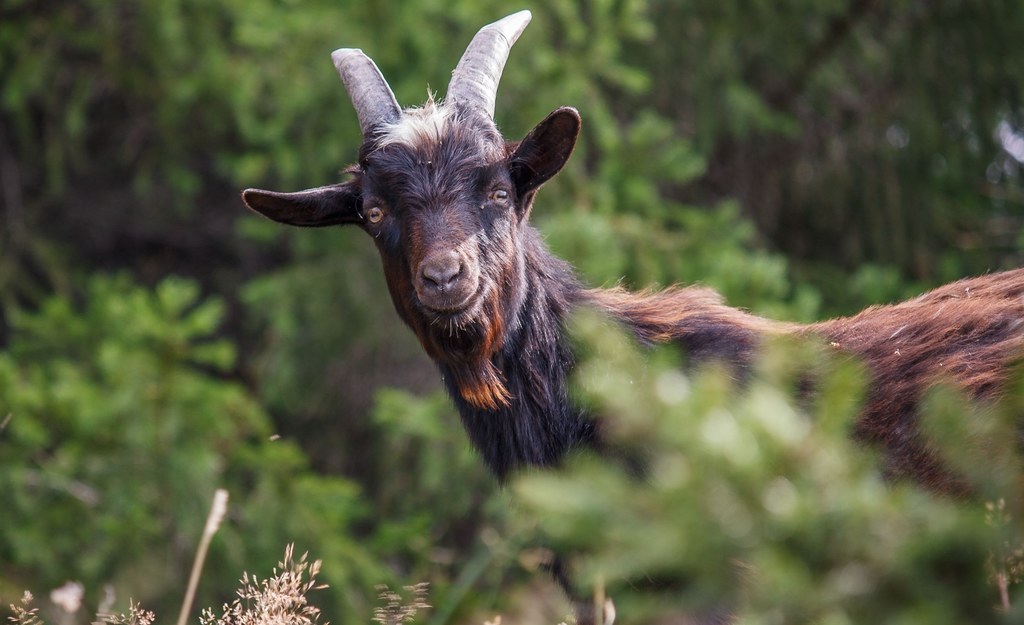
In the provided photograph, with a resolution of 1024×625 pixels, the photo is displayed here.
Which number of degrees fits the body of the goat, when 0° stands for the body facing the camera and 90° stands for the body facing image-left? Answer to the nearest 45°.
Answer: approximately 90°
